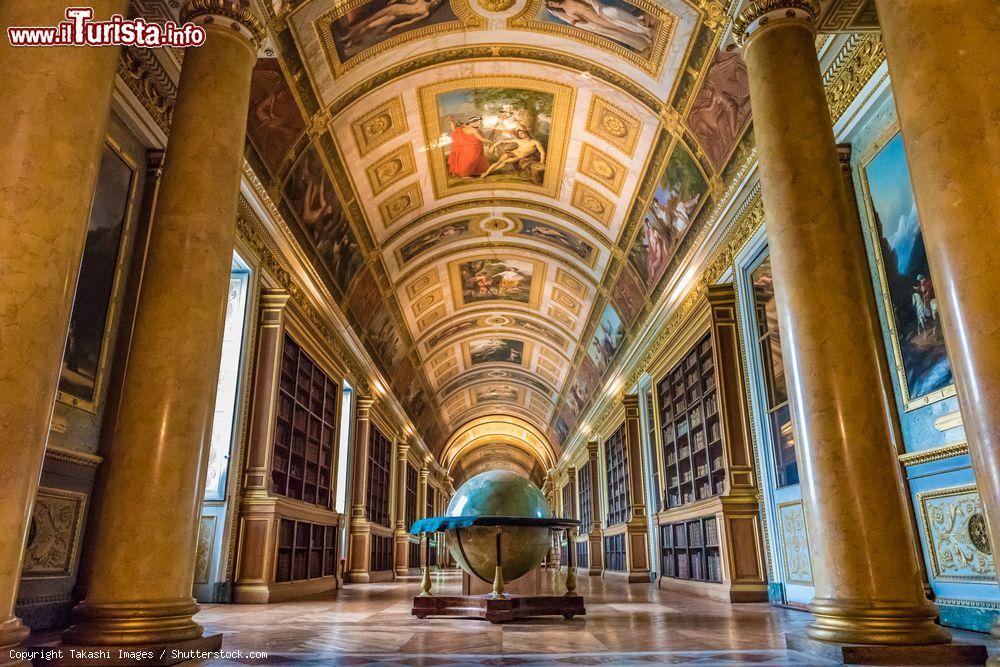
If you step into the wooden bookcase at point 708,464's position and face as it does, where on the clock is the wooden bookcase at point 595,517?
The wooden bookcase at point 595,517 is roughly at 4 o'clock from the wooden bookcase at point 708,464.

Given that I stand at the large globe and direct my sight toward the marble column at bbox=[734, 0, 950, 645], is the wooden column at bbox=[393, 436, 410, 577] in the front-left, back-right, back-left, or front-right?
back-left

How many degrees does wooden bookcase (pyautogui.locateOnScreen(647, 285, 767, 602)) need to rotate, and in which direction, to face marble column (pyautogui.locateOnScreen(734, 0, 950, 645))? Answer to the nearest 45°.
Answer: approximately 45° to its left

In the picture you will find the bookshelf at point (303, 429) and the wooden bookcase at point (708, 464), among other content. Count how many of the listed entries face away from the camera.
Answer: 0

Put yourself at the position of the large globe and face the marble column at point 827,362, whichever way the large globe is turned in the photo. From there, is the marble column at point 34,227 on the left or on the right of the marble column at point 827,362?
right

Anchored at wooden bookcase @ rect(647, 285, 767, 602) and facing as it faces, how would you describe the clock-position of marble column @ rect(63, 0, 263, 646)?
The marble column is roughly at 11 o'clock from the wooden bookcase.

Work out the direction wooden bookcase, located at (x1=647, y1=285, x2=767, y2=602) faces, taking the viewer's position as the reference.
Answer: facing the viewer and to the left of the viewer

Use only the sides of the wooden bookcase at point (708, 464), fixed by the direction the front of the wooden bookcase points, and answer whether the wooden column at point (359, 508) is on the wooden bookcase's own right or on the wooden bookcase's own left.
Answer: on the wooden bookcase's own right

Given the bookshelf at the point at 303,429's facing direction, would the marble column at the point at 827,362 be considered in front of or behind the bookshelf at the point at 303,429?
in front

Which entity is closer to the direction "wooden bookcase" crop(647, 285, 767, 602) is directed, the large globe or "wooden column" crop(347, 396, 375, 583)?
the large globe

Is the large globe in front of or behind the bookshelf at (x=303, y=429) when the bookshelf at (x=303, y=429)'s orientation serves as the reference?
in front

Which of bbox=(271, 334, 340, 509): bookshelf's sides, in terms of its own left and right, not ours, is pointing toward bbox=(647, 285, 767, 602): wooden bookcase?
front

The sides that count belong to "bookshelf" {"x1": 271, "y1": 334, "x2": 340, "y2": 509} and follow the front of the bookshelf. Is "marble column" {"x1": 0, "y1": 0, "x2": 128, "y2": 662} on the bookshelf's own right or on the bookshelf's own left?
on the bookshelf's own right

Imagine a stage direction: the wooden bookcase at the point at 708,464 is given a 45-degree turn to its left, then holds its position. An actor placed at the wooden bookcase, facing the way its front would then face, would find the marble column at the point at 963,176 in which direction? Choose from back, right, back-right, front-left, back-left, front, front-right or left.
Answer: front

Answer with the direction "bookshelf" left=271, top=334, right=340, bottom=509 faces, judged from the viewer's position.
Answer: facing the viewer and to the right of the viewer

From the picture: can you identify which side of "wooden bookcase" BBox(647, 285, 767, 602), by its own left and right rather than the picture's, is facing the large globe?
front
